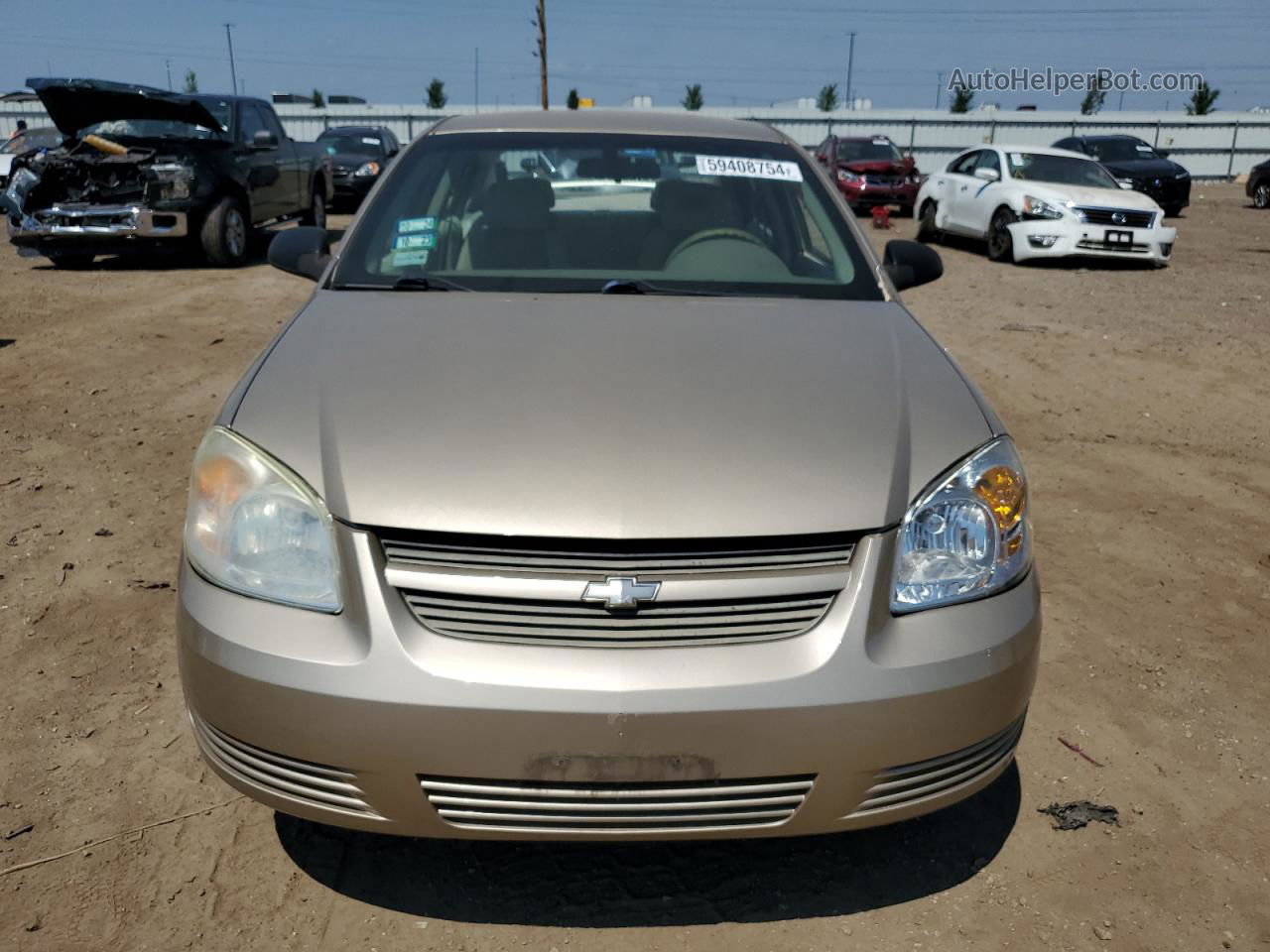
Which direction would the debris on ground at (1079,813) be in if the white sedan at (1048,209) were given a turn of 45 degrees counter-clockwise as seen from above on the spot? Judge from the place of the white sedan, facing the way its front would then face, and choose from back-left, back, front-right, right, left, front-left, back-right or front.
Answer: right

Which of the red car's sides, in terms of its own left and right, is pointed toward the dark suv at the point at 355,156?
right

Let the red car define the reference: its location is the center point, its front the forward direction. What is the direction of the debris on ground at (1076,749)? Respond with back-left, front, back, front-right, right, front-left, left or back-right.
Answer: front-right

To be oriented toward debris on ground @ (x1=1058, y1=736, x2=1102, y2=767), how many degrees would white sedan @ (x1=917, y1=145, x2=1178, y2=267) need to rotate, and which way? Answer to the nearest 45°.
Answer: approximately 45° to its right

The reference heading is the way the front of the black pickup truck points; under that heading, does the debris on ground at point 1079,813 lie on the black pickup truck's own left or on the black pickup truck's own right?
on the black pickup truck's own left

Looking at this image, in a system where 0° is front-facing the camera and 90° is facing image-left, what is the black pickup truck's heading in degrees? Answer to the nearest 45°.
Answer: approximately 45°

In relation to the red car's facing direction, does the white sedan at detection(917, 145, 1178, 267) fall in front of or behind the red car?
in front

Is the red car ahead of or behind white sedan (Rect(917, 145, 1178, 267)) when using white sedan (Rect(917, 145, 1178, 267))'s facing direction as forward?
behind

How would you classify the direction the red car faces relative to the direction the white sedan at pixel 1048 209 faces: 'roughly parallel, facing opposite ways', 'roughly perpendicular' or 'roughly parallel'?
roughly parallel

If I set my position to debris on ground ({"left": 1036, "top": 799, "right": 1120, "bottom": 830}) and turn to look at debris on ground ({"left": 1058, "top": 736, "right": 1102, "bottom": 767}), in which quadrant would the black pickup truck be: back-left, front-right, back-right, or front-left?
front-left

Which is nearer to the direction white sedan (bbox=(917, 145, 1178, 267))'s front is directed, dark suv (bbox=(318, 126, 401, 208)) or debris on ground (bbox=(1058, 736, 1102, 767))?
the debris on ground

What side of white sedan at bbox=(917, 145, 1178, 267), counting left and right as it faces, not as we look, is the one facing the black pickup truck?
right

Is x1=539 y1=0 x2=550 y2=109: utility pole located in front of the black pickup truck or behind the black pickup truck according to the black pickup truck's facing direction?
behind

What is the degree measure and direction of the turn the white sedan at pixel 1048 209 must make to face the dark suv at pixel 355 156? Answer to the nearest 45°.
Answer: approximately 135° to its right

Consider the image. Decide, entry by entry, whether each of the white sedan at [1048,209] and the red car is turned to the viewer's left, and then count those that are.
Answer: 0

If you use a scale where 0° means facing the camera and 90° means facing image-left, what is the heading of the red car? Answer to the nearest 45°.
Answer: approximately 315°

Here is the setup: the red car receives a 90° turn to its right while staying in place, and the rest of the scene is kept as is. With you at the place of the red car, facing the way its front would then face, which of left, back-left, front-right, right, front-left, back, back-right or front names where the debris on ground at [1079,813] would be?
front-left
